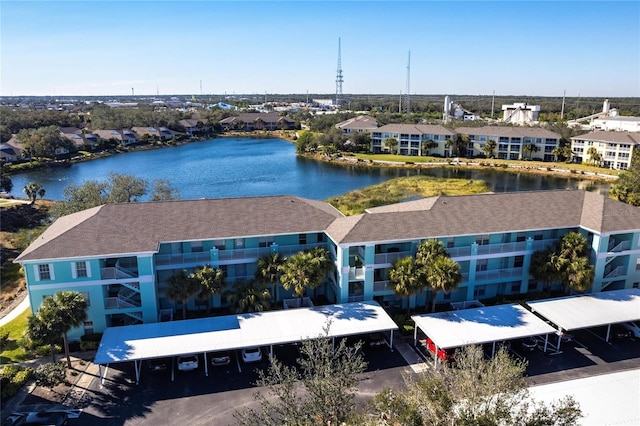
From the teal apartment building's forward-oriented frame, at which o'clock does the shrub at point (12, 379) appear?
The shrub is roughly at 2 o'clock from the teal apartment building.

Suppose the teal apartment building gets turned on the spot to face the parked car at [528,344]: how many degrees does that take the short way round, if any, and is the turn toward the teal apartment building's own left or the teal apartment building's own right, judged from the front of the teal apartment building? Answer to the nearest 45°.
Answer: approximately 90° to the teal apartment building's own left

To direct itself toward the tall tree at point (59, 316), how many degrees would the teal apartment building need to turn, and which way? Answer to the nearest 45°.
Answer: approximately 45° to its right

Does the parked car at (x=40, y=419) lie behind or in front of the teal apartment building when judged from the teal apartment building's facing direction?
in front

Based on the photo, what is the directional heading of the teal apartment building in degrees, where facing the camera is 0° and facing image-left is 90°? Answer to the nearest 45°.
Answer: approximately 0°

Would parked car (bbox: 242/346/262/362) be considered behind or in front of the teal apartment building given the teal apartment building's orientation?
in front
